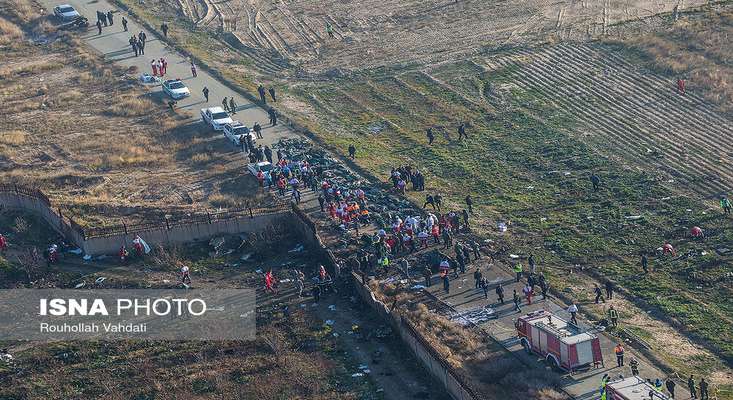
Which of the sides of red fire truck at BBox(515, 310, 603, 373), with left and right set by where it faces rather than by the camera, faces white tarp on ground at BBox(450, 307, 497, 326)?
front

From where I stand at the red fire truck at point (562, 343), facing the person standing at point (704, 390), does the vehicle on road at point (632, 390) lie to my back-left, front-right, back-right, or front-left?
front-right

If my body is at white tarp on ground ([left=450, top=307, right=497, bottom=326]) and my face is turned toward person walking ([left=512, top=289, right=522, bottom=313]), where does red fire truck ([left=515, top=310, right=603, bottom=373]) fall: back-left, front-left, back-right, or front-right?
front-right

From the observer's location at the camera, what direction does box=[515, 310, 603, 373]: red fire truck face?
facing away from the viewer and to the left of the viewer

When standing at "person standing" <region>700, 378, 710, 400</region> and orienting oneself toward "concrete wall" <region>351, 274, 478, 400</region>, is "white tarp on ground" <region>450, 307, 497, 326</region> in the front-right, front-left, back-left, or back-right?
front-right

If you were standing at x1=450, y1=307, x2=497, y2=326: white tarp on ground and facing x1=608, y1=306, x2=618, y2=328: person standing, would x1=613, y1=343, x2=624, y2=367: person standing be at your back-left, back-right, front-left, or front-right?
front-right

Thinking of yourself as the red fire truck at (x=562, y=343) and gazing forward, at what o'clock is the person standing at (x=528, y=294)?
The person standing is roughly at 1 o'clock from the red fire truck.

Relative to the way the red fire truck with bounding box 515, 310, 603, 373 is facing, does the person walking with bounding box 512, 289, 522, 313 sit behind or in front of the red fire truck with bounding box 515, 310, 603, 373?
in front

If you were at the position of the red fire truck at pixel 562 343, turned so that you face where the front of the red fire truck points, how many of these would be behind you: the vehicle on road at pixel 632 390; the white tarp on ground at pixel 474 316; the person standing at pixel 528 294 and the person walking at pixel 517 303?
1
